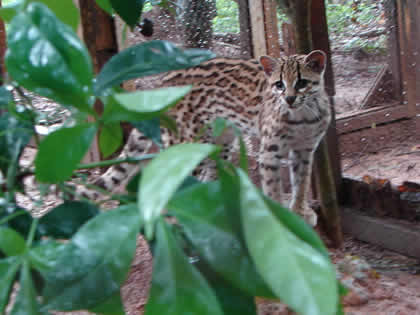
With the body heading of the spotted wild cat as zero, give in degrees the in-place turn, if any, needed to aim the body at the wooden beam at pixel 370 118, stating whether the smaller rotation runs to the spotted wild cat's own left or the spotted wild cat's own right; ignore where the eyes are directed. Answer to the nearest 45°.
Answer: approximately 45° to the spotted wild cat's own left

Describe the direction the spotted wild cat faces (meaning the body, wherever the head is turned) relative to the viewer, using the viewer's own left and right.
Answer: facing the viewer and to the right of the viewer
